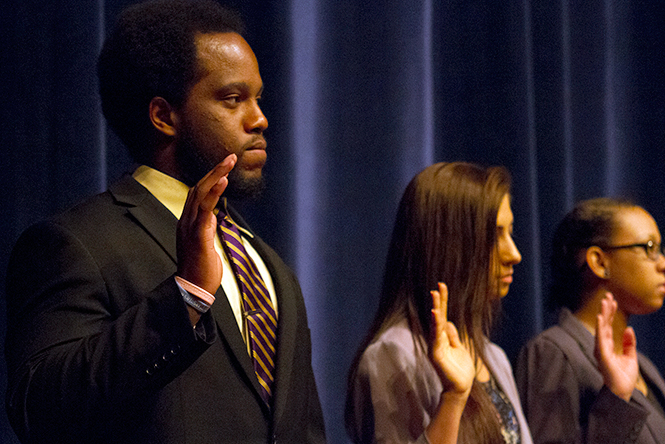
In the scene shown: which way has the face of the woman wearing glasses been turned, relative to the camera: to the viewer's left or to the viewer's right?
to the viewer's right

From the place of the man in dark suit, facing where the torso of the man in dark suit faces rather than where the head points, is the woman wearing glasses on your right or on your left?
on your left

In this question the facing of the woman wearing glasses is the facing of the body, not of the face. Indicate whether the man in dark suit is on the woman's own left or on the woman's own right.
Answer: on the woman's own right

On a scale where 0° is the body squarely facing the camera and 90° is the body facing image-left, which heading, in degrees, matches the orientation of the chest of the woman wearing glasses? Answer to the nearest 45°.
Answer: approximately 315°

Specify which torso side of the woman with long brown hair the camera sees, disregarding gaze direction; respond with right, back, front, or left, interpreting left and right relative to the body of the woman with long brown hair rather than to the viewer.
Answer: right

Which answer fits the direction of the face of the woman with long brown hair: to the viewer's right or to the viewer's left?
to the viewer's right
